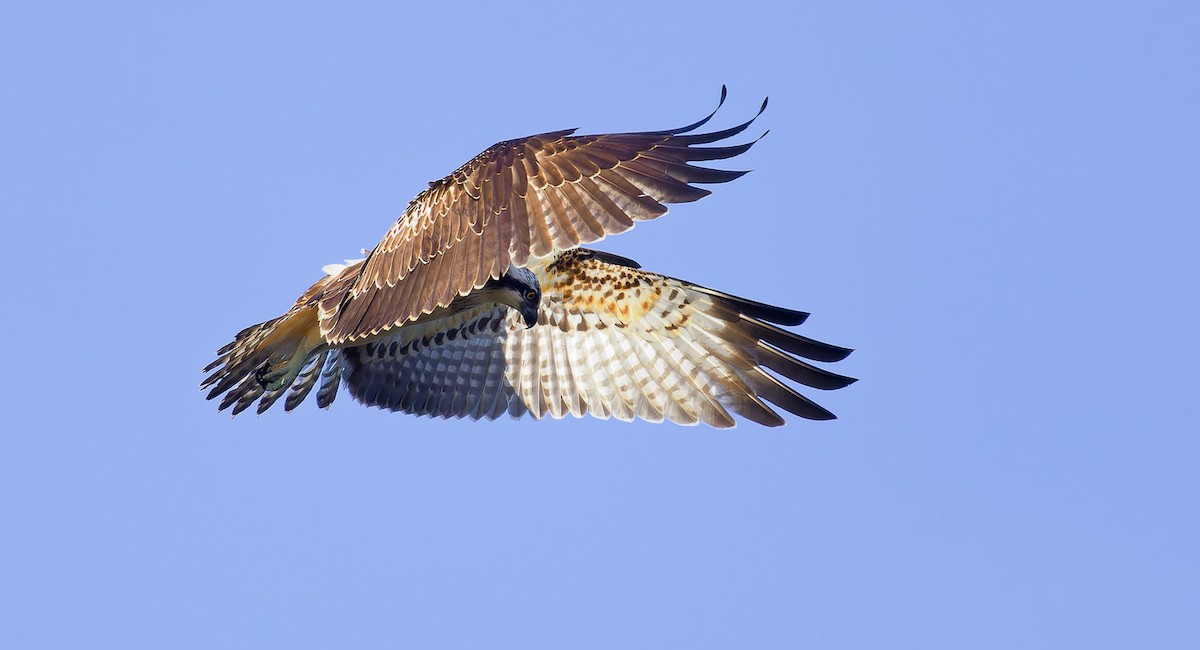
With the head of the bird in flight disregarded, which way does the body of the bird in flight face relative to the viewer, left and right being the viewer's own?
facing to the right of the viewer
